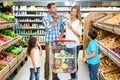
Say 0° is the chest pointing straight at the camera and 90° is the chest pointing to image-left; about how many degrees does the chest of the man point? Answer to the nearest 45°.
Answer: approximately 315°

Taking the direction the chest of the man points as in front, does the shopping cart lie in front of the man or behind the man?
in front

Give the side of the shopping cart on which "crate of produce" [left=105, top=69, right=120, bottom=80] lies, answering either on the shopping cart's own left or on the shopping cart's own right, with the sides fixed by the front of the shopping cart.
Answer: on the shopping cart's own left

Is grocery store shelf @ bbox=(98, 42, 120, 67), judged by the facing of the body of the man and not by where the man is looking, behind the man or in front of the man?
in front

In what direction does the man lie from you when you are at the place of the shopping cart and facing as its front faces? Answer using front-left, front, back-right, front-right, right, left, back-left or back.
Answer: back

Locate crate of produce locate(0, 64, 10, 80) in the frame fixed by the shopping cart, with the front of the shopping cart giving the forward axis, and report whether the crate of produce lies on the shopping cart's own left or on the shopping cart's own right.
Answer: on the shopping cart's own right
